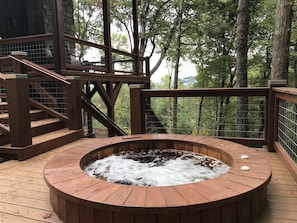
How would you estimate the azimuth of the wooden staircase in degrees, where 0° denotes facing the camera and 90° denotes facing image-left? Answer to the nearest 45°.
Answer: approximately 315°

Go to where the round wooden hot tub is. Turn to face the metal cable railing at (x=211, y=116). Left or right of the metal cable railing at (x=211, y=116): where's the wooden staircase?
left

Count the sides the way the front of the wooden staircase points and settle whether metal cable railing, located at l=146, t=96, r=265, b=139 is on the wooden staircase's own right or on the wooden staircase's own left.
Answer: on the wooden staircase's own left

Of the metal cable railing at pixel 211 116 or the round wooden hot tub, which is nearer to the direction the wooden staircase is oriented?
the round wooden hot tub
